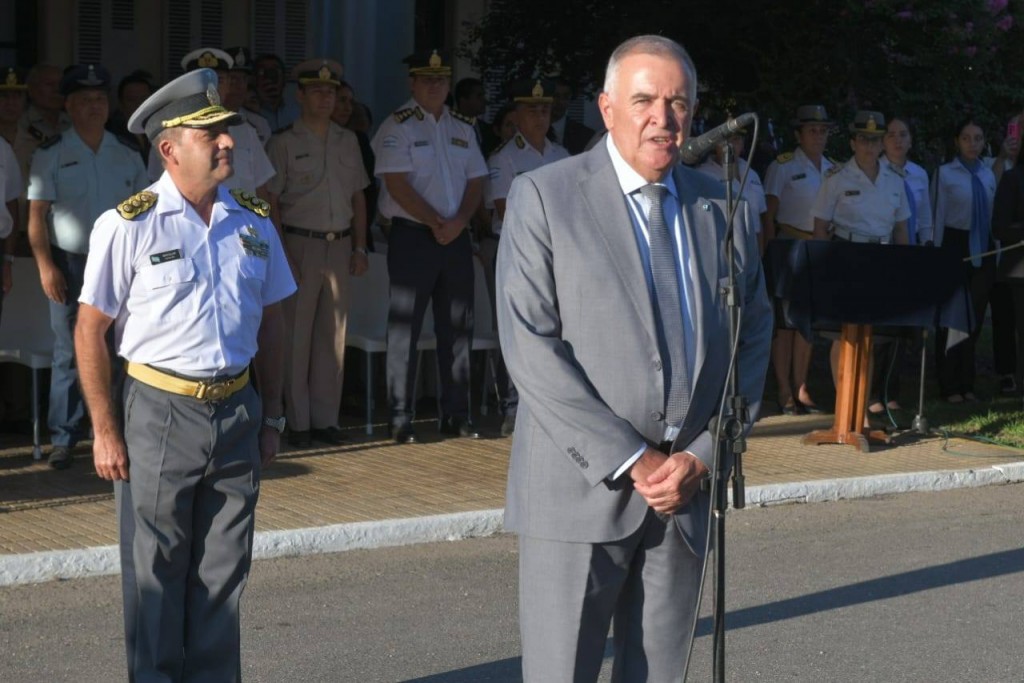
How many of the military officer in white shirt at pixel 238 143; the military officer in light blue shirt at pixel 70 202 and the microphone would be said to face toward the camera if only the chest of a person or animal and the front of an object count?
2

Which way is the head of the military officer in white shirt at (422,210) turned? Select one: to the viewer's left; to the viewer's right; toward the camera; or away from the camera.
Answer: toward the camera

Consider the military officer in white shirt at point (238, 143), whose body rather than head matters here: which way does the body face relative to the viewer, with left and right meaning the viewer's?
facing the viewer

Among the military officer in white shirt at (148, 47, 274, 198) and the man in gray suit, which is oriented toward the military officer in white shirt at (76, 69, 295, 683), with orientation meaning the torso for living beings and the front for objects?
the military officer in white shirt at (148, 47, 274, 198)

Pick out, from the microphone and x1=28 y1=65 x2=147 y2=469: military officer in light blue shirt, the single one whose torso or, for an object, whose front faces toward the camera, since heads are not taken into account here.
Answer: the military officer in light blue shirt

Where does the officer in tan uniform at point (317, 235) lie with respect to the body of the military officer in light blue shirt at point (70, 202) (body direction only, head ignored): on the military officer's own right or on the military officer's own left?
on the military officer's own left

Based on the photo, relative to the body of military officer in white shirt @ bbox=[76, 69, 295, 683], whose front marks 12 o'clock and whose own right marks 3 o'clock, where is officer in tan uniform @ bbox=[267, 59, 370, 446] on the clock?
The officer in tan uniform is roughly at 8 o'clock from the military officer in white shirt.

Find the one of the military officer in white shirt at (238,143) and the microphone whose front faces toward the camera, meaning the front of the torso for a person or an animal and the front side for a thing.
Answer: the military officer in white shirt

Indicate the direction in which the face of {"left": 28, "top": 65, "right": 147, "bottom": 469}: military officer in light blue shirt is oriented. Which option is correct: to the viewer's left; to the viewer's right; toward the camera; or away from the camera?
toward the camera

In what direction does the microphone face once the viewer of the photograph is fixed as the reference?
facing to the left of the viewer

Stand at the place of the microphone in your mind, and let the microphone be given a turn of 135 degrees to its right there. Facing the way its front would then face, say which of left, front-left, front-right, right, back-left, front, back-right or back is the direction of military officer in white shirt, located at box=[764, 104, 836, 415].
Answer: front-left

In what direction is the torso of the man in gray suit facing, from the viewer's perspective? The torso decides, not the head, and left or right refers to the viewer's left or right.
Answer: facing the viewer and to the right of the viewer

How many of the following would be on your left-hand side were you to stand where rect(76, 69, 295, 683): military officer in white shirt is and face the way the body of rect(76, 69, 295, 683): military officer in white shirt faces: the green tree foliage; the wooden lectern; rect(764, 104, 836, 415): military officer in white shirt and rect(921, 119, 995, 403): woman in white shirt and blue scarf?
4

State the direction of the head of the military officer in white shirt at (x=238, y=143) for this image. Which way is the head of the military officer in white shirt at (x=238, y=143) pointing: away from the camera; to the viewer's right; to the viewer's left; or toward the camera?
toward the camera

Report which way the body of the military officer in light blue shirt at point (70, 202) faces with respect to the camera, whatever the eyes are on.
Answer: toward the camera
